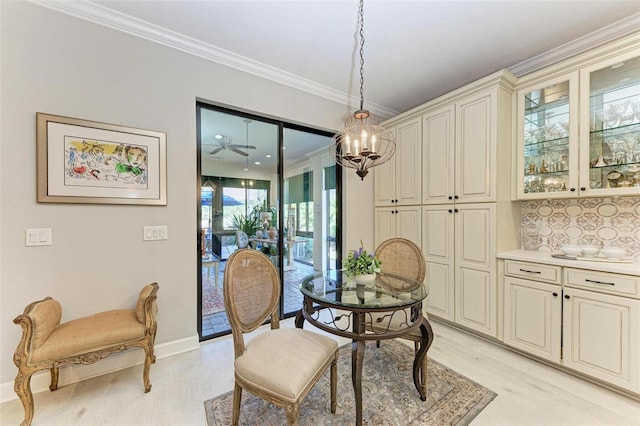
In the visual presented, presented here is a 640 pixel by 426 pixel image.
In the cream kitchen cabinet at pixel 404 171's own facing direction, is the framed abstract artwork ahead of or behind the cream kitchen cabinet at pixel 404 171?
ahead

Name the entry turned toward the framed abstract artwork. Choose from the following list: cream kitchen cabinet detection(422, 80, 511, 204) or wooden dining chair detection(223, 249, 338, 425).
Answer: the cream kitchen cabinet

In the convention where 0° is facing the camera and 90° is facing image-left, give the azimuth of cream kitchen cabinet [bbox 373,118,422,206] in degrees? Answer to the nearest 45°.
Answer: approximately 45°

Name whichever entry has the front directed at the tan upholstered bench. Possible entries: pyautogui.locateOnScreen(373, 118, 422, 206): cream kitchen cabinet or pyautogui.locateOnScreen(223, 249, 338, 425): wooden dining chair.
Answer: the cream kitchen cabinet

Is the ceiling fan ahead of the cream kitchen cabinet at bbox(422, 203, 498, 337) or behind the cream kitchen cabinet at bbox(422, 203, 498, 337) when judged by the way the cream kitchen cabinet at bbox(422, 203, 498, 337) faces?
ahead

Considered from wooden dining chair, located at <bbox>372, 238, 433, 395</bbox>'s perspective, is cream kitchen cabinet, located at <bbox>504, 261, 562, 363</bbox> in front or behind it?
behind

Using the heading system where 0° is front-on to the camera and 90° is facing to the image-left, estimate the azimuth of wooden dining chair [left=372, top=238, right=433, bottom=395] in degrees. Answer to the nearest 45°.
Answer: approximately 45°

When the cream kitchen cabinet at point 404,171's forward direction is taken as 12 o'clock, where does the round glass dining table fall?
The round glass dining table is roughly at 11 o'clock from the cream kitchen cabinet.

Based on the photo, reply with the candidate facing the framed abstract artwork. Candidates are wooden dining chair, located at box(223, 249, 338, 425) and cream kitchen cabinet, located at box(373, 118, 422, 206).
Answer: the cream kitchen cabinet

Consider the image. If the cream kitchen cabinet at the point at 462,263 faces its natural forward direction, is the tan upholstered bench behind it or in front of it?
in front

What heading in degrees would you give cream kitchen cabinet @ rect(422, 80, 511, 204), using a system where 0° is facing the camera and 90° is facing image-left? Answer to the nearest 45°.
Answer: approximately 45°

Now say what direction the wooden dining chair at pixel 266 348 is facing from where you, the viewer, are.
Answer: facing the viewer and to the right of the viewer
